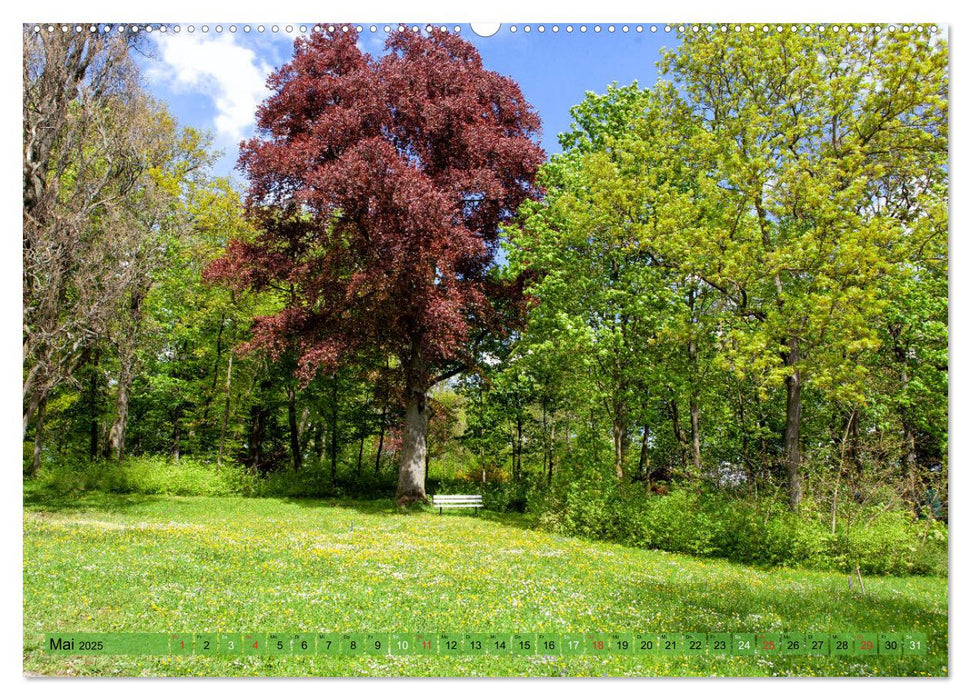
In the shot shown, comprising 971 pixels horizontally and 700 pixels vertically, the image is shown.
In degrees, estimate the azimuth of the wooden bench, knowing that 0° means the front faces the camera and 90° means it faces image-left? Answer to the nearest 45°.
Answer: approximately 0°

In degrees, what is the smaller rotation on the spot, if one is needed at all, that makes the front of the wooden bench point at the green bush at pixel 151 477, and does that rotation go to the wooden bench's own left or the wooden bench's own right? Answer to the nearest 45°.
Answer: approximately 90° to the wooden bench's own right
